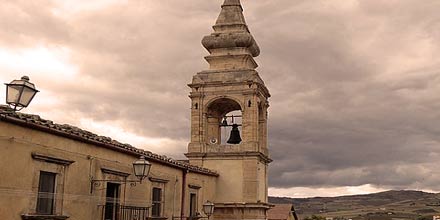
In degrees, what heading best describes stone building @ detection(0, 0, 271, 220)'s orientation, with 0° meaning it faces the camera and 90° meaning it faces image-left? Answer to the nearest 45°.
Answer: approximately 315°

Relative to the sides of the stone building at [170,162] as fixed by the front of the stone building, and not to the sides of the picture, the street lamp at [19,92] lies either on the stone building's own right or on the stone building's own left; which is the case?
on the stone building's own right
